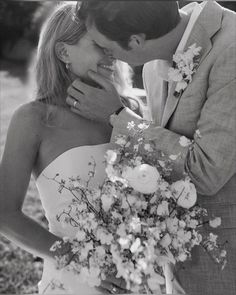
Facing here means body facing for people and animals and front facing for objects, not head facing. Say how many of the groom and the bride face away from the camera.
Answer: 0

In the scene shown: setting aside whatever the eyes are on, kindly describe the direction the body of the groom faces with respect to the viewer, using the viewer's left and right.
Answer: facing the viewer and to the left of the viewer

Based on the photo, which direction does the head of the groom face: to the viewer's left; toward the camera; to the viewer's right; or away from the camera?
to the viewer's left

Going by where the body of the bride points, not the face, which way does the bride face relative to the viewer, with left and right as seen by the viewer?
facing the viewer and to the right of the viewer
